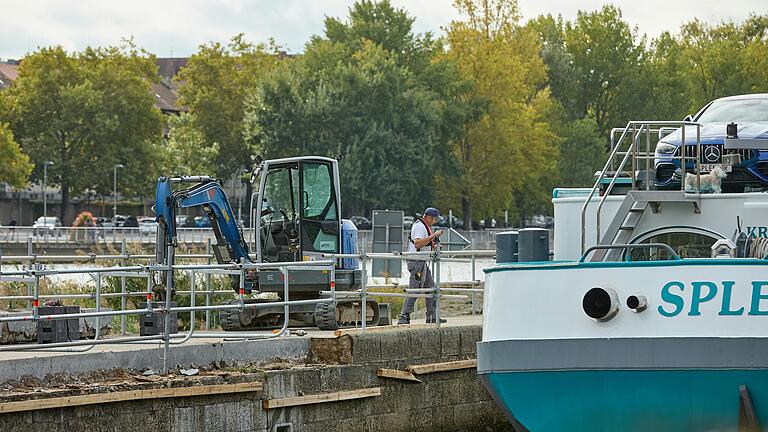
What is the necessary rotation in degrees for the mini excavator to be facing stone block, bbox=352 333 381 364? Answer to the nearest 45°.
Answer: approximately 90° to its left

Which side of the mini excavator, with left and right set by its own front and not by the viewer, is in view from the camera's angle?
left

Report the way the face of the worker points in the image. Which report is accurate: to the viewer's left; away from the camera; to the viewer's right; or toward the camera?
to the viewer's right

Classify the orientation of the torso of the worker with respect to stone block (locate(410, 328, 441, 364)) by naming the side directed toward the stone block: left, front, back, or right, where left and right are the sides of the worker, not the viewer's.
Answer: right

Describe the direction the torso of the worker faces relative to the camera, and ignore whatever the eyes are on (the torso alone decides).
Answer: to the viewer's right
